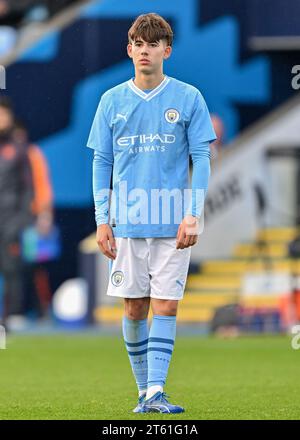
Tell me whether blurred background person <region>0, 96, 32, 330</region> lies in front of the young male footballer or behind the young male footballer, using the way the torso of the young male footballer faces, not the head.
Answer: behind

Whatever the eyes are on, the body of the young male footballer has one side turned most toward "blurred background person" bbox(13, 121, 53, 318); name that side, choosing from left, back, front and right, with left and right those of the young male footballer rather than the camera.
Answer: back

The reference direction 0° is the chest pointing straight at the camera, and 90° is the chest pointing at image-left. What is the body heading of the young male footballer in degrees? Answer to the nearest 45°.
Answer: approximately 0°
